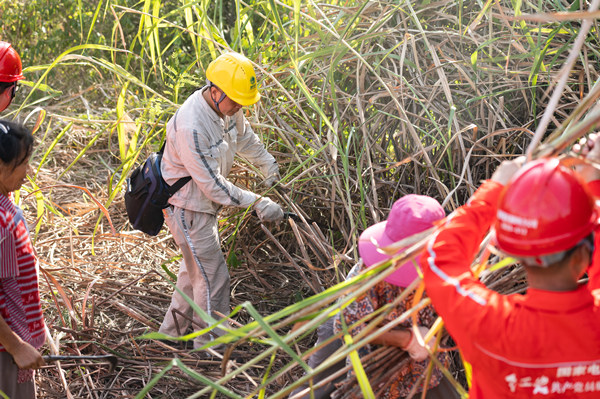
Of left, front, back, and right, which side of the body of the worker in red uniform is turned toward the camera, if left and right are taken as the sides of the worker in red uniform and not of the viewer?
back

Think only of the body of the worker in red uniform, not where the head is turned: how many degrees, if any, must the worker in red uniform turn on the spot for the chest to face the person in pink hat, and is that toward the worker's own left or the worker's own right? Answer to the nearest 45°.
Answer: approximately 45° to the worker's own left

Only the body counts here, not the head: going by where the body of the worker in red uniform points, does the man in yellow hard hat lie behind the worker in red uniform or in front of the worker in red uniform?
in front
